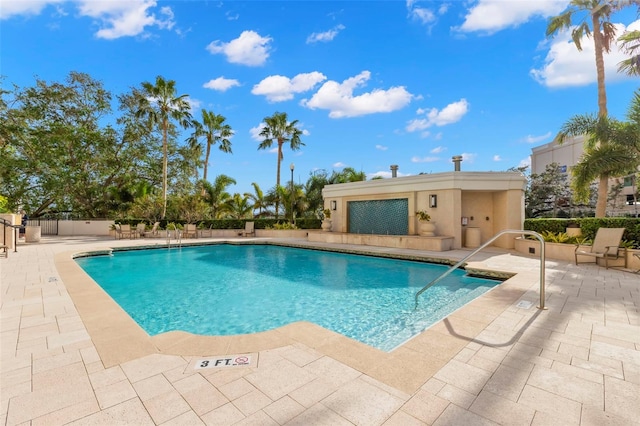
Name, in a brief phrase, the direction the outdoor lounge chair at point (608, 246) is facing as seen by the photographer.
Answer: facing the viewer and to the left of the viewer

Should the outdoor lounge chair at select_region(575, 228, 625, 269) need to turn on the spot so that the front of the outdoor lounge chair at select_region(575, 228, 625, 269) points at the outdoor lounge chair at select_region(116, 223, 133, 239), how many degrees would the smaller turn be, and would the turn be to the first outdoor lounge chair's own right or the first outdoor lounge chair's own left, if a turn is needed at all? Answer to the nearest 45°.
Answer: approximately 45° to the first outdoor lounge chair's own right

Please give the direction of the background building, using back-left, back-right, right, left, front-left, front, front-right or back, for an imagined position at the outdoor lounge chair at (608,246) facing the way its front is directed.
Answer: back-right

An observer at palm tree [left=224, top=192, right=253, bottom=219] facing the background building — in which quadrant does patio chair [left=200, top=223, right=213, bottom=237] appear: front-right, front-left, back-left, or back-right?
back-right

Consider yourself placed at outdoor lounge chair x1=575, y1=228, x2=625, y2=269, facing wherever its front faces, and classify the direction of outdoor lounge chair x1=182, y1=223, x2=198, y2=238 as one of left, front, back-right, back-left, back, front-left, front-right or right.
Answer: front-right
